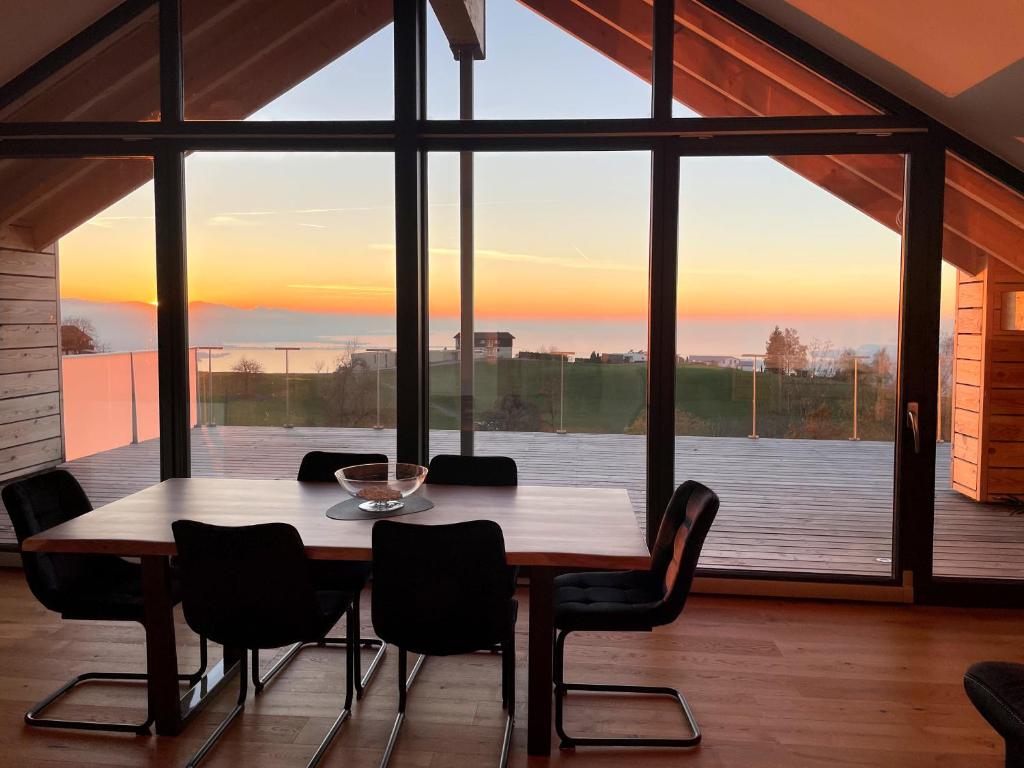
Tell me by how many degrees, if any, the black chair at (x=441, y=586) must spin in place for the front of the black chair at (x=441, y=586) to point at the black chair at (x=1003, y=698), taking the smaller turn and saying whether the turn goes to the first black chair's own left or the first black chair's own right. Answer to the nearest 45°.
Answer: approximately 135° to the first black chair's own right

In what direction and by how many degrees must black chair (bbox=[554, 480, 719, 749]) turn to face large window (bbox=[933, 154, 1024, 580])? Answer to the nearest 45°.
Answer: approximately 135° to its right

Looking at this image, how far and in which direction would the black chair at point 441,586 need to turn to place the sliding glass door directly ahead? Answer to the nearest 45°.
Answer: approximately 45° to its right

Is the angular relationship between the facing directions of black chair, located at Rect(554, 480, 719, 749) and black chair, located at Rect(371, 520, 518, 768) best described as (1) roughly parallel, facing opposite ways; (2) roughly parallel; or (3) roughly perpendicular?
roughly perpendicular

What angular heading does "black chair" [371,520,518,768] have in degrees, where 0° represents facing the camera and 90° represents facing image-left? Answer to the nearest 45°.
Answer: approximately 180°

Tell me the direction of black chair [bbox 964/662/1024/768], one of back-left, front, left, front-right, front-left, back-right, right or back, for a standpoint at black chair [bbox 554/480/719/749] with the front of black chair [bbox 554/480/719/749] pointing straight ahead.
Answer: back-left

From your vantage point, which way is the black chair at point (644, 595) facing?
to the viewer's left

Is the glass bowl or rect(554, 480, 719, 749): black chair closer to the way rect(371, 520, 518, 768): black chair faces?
the glass bowl

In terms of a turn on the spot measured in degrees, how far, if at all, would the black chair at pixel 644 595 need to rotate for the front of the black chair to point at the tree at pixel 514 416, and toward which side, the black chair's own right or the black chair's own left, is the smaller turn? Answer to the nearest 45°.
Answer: approximately 45° to the black chair's own right

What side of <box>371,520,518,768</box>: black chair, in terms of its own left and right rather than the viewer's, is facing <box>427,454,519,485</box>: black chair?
front
